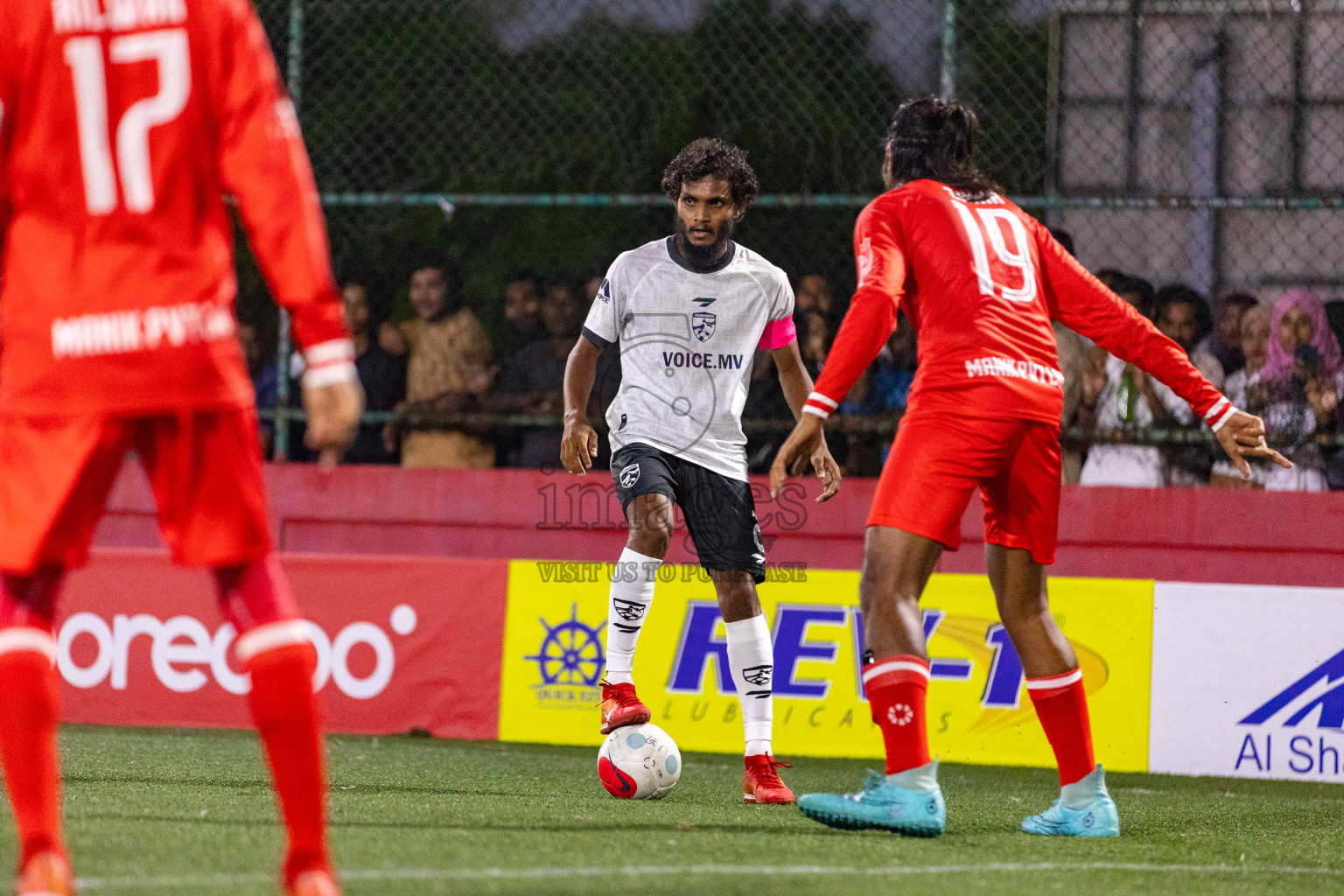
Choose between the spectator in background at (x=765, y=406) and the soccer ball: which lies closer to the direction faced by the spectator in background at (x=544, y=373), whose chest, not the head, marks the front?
the soccer ball

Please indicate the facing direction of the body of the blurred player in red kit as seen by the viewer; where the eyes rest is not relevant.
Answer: away from the camera

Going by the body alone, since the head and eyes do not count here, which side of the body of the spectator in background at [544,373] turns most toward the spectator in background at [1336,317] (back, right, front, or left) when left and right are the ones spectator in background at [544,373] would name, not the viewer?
left

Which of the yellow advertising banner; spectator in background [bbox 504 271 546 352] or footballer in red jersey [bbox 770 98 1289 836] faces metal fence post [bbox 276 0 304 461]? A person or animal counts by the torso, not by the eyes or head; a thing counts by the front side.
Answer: the footballer in red jersey

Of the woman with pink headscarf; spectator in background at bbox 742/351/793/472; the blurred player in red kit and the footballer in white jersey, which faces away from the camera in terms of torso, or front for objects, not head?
the blurred player in red kit

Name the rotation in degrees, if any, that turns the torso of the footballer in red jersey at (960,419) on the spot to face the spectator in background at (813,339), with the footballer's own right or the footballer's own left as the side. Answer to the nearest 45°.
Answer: approximately 45° to the footballer's own right

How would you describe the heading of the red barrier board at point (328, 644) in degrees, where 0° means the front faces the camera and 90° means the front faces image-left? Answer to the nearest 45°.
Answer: approximately 0°

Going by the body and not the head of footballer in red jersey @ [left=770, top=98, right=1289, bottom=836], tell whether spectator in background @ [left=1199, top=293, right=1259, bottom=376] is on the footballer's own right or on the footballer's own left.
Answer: on the footballer's own right

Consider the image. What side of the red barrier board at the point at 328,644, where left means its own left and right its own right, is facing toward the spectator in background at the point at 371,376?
back
